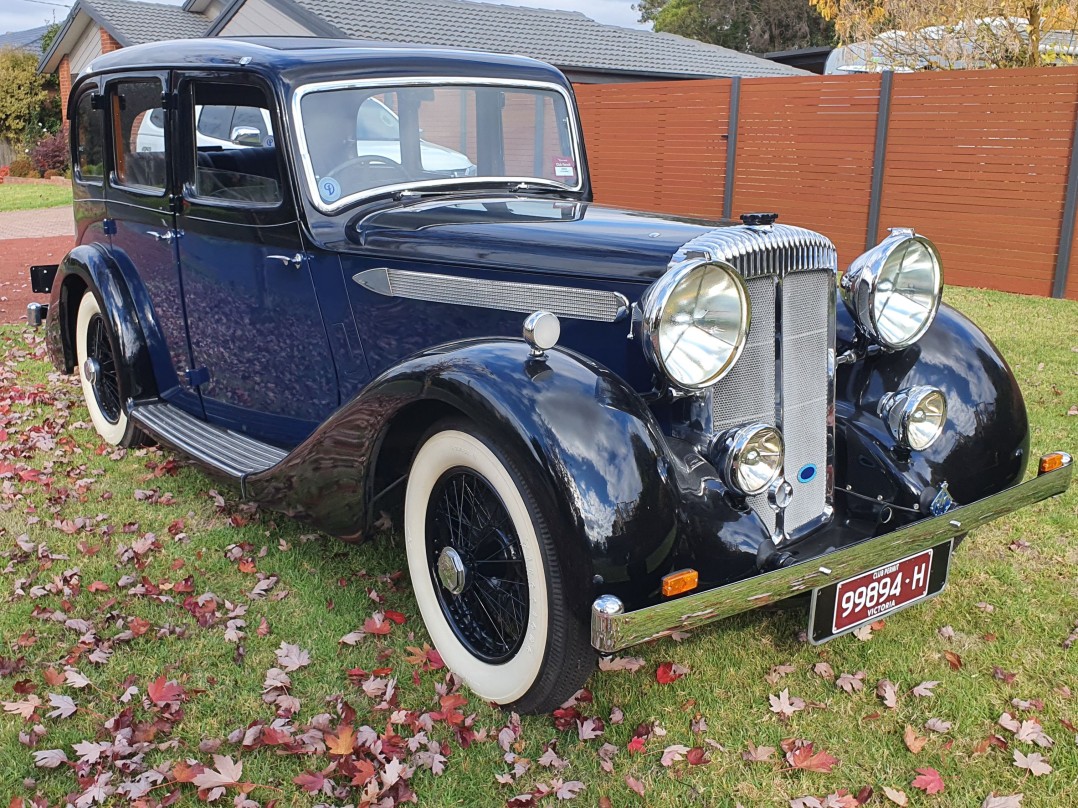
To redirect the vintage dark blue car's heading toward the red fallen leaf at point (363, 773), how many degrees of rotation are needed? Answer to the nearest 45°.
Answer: approximately 45° to its right

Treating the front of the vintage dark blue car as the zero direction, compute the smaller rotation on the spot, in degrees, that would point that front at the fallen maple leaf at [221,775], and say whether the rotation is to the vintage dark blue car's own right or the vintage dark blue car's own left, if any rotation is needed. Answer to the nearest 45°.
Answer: approximately 90° to the vintage dark blue car's own right

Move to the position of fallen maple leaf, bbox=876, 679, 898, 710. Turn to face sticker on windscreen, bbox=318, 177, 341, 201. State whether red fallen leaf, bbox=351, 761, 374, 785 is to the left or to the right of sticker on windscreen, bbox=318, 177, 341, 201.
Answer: left

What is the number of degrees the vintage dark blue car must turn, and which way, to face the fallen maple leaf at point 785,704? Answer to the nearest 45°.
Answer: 0° — it already faces it

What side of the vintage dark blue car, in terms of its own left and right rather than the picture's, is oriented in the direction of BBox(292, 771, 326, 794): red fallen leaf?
right

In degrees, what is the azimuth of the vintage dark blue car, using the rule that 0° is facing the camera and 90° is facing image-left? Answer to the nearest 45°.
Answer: approximately 315°

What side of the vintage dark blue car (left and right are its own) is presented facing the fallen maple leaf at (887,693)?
front

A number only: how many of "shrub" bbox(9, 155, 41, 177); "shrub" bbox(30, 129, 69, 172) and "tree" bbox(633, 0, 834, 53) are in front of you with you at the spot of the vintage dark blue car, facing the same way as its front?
0

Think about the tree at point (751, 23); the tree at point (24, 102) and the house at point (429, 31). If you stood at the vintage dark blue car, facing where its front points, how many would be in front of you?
0

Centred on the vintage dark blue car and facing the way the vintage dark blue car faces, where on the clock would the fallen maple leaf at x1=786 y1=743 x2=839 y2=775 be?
The fallen maple leaf is roughly at 12 o'clock from the vintage dark blue car.

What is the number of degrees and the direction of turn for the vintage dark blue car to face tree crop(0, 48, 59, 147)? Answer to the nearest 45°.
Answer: approximately 180°

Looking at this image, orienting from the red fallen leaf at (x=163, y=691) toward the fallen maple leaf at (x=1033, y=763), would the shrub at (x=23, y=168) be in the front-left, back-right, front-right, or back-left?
back-left

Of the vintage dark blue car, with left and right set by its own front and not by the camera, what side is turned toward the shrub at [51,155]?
back
